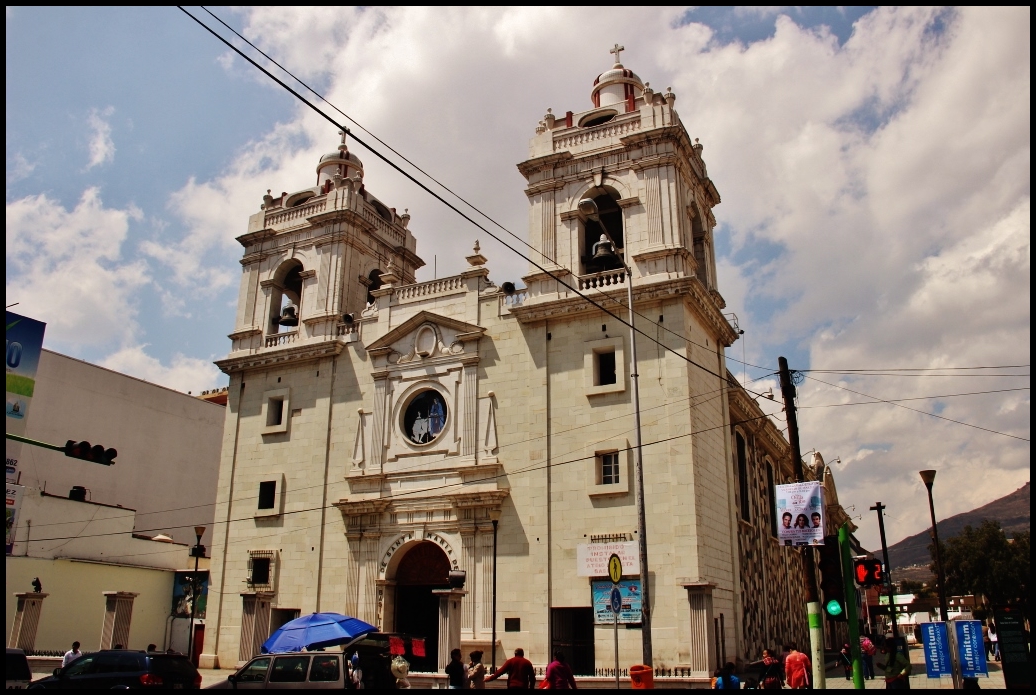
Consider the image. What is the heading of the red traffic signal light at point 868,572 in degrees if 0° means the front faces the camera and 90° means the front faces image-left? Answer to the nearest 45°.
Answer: approximately 0°

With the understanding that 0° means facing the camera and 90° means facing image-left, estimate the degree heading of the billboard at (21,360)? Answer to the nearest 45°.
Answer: approximately 315°

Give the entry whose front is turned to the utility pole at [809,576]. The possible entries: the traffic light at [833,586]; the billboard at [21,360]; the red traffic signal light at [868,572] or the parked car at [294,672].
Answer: the billboard

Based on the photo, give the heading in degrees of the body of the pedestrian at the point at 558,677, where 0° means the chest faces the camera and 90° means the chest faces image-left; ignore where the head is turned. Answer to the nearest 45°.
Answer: approximately 180°

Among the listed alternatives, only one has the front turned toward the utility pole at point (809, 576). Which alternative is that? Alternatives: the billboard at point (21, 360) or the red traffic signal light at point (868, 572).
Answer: the billboard

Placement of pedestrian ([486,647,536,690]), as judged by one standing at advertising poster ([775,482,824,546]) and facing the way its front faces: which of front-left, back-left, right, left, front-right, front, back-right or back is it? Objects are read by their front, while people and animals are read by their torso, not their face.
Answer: right

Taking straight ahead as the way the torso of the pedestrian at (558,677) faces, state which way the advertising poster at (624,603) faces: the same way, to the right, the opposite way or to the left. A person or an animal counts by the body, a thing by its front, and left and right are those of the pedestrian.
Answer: the opposite way

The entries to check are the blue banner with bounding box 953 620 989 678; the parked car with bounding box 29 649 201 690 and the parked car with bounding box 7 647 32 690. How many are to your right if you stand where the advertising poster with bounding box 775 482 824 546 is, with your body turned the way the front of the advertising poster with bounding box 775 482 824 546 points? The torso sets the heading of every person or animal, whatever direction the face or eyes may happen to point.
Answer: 2

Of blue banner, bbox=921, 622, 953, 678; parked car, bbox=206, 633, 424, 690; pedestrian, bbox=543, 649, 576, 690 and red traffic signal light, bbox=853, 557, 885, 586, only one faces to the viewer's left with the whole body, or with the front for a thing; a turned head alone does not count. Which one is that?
the parked car

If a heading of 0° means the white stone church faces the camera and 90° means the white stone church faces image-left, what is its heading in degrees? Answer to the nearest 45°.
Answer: approximately 45°
